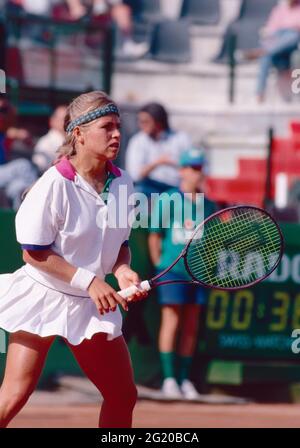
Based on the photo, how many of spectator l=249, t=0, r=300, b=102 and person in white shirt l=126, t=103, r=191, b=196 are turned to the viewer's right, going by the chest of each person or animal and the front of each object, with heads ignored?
0

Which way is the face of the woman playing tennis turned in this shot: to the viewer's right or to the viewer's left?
to the viewer's right

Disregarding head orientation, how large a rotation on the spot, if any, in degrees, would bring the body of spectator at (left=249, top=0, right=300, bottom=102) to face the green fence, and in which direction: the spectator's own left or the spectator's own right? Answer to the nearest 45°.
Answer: approximately 45° to the spectator's own left

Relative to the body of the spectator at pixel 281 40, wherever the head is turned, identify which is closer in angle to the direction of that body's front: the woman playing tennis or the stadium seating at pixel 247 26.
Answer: the woman playing tennis

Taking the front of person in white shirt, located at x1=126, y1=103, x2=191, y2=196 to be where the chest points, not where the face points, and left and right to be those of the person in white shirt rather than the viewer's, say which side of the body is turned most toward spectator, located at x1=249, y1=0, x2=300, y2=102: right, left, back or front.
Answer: back

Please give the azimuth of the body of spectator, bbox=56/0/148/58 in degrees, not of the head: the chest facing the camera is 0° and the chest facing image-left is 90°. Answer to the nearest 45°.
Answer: approximately 315°

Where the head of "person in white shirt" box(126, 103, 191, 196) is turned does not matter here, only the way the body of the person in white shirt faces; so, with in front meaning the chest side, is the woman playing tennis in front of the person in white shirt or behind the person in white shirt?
in front

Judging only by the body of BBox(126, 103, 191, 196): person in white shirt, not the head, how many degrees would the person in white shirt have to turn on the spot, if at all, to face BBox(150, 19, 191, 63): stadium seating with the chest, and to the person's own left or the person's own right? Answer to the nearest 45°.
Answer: approximately 135° to the person's own right

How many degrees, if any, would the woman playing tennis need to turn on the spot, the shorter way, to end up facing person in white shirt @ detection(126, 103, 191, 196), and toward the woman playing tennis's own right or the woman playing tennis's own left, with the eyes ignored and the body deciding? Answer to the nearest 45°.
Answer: approximately 135° to the woman playing tennis's own left

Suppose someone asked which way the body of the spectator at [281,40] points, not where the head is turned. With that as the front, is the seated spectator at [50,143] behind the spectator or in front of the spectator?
in front
